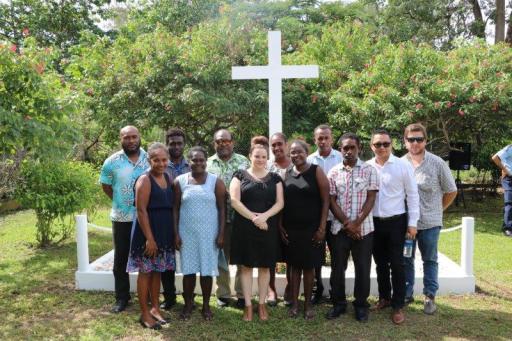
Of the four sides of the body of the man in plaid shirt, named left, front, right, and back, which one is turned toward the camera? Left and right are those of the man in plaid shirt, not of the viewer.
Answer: front

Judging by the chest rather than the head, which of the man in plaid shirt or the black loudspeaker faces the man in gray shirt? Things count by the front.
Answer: the black loudspeaker

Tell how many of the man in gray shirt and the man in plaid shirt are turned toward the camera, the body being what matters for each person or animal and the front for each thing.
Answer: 2

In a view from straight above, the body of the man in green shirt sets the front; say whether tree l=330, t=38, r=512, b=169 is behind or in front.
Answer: behind

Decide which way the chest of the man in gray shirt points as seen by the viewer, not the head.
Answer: toward the camera

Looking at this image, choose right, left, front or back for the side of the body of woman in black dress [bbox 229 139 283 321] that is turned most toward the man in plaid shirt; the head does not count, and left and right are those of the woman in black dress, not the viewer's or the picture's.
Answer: left

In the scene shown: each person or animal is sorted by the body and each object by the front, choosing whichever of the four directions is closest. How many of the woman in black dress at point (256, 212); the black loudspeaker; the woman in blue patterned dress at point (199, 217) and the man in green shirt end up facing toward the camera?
4

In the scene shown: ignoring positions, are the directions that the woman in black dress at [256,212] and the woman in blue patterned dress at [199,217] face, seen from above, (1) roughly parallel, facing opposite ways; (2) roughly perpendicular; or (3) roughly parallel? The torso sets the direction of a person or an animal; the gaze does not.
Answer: roughly parallel

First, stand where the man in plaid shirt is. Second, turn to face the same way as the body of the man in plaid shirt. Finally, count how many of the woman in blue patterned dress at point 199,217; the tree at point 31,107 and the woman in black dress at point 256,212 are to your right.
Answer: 3

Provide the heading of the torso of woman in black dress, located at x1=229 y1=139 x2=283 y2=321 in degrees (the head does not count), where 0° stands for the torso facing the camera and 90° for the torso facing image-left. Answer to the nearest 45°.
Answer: approximately 0°

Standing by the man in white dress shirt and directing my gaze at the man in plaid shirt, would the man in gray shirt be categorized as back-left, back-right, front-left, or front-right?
back-right

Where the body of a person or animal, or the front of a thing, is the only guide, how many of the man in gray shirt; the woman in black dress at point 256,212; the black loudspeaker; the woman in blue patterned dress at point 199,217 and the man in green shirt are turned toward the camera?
5

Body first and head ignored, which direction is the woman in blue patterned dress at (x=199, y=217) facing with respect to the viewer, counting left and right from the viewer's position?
facing the viewer

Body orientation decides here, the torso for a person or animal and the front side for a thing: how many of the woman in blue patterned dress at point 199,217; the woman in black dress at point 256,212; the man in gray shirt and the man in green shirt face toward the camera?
4

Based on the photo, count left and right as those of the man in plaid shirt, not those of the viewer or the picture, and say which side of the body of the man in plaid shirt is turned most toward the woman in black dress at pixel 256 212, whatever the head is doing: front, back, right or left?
right
